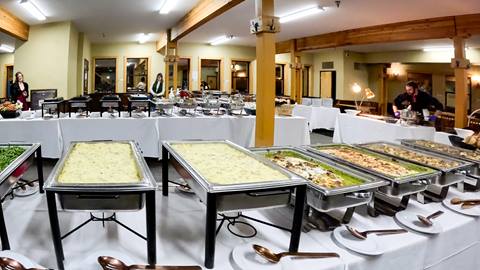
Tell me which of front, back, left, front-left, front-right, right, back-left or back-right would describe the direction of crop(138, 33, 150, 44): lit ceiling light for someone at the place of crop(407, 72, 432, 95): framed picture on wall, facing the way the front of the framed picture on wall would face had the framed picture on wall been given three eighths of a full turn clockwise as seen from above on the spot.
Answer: left

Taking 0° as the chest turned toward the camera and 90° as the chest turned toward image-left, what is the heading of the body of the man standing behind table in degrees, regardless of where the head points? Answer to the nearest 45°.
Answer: approximately 45°

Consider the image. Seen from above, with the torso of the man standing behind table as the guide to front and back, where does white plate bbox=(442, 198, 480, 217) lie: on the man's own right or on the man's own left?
on the man's own left

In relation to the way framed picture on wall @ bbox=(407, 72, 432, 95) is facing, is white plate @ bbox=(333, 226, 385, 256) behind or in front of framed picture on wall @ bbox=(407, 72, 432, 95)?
in front

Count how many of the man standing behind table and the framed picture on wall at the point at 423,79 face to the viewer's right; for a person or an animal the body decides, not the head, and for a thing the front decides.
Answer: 0

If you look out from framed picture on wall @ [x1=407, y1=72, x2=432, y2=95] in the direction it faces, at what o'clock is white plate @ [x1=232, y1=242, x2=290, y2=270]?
The white plate is roughly at 12 o'clock from the framed picture on wall.

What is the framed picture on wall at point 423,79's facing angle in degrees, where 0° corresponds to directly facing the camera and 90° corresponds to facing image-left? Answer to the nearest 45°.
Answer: approximately 0°

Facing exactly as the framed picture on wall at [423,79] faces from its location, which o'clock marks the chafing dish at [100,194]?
The chafing dish is roughly at 12 o'clock from the framed picture on wall.

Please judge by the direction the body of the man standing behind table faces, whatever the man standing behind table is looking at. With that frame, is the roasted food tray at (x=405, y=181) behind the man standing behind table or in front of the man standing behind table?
in front

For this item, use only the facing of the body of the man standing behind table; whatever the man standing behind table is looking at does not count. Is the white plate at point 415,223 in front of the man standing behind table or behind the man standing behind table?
in front

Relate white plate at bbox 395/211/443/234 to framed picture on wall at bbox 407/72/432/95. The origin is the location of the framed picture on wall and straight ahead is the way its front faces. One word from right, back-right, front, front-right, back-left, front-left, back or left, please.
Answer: front
